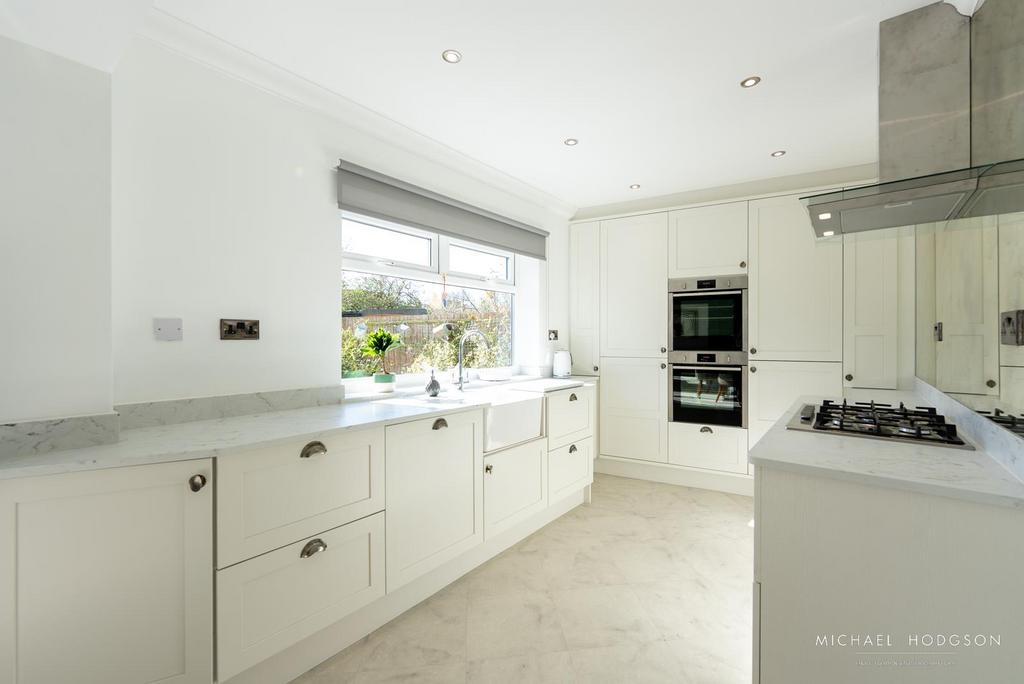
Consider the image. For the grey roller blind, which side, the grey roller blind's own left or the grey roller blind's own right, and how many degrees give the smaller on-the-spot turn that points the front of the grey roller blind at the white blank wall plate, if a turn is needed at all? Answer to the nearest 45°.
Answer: approximately 90° to the grey roller blind's own right

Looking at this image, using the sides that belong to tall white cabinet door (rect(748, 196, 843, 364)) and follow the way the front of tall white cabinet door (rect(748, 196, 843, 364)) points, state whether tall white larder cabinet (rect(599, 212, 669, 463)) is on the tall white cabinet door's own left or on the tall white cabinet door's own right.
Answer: on the tall white cabinet door's own right

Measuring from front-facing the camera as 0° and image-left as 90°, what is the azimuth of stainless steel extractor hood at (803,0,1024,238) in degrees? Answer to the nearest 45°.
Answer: approximately 90°

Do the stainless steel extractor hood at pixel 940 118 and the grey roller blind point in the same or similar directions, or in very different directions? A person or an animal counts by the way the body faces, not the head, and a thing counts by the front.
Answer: very different directions

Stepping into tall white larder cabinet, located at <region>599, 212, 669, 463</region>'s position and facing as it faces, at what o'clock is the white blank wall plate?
The white blank wall plate is roughly at 1 o'clock from the tall white larder cabinet.

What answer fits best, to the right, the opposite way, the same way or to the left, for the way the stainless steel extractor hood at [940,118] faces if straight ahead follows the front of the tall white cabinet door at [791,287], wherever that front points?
to the right

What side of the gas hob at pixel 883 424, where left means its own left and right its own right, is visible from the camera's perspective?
left
